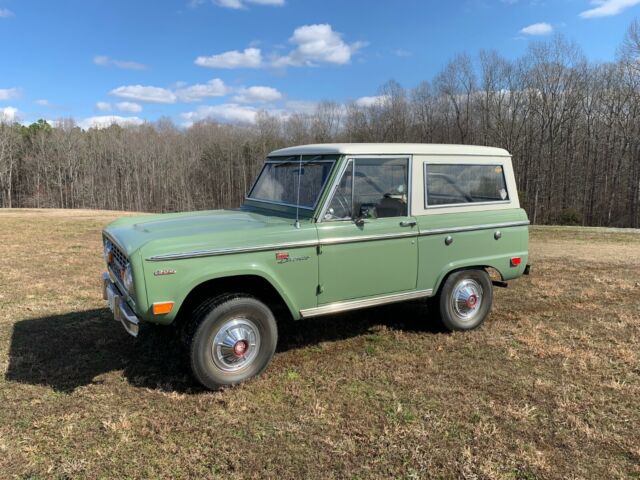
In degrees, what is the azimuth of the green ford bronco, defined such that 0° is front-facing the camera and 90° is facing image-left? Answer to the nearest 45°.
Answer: approximately 45°
